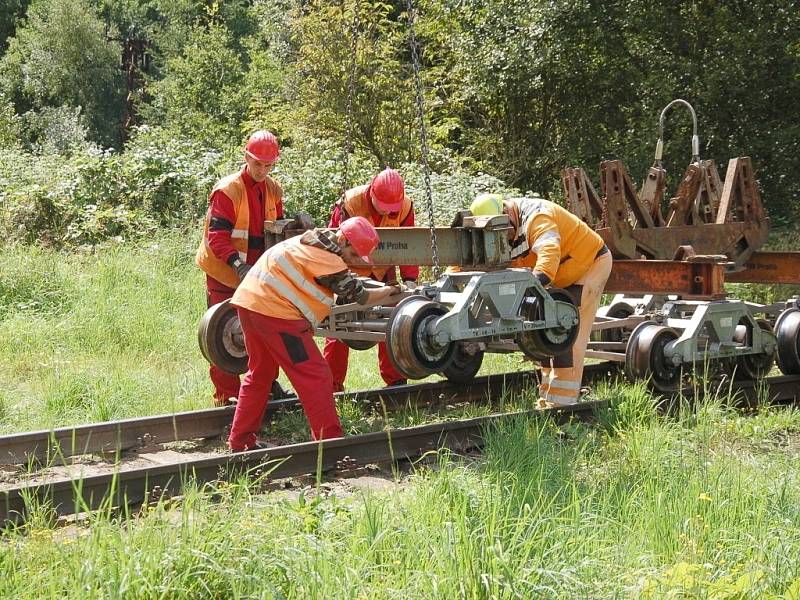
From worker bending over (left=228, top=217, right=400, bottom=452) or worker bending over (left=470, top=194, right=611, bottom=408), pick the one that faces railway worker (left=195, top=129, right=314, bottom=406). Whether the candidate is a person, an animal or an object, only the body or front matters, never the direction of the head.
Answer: worker bending over (left=470, top=194, right=611, bottom=408)

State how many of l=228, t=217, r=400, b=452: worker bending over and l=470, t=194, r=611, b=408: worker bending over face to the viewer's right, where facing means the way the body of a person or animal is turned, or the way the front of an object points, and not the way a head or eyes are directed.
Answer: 1

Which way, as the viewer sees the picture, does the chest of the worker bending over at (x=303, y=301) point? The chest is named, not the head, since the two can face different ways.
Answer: to the viewer's right

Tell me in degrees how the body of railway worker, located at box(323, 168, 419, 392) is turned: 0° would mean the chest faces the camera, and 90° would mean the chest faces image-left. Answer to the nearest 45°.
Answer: approximately 315°

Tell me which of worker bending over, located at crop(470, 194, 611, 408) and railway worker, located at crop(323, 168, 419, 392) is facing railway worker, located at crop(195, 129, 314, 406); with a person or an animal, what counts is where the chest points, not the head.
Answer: the worker bending over

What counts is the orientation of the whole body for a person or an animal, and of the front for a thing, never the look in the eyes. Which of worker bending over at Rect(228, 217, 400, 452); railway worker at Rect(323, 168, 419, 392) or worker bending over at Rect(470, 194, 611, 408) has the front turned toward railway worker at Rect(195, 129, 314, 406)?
worker bending over at Rect(470, 194, 611, 408)

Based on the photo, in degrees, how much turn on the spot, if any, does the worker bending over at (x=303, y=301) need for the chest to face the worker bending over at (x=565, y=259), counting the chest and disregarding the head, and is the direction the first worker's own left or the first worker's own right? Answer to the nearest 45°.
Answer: approximately 45° to the first worker's own left

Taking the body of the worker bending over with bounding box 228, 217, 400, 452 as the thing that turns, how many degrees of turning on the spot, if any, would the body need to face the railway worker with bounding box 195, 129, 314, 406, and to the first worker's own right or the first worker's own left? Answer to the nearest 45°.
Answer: approximately 90° to the first worker's own left

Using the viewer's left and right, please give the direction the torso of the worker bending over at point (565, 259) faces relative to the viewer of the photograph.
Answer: facing to the left of the viewer

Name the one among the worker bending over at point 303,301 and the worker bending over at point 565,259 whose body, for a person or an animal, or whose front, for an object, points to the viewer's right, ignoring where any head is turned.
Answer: the worker bending over at point 303,301

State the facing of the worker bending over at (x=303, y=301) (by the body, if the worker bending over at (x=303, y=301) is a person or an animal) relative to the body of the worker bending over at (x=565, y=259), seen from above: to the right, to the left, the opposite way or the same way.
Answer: the opposite way

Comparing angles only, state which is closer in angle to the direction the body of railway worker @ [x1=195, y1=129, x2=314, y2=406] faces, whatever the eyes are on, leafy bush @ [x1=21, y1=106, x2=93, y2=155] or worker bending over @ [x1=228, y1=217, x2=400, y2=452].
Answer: the worker bending over
